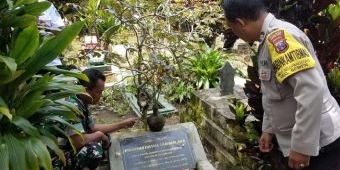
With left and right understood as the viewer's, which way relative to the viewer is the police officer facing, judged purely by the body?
facing to the left of the viewer

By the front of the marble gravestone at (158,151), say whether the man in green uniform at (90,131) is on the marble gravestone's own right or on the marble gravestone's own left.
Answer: on the marble gravestone's own right

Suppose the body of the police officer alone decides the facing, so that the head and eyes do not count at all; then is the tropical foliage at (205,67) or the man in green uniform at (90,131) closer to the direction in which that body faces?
the man in green uniform

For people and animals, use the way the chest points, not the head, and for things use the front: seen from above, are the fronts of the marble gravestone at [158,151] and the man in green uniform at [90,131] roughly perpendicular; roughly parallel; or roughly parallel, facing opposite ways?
roughly perpendicular

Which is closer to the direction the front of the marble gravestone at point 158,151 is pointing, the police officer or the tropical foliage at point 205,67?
the police officer

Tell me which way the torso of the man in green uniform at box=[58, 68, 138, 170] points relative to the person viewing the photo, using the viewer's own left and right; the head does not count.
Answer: facing to the right of the viewer

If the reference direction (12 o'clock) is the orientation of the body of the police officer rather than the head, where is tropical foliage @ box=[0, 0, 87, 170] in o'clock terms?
The tropical foliage is roughly at 12 o'clock from the police officer.

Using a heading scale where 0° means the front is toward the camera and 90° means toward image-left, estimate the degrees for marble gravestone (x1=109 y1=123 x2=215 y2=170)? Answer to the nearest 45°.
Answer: approximately 0°

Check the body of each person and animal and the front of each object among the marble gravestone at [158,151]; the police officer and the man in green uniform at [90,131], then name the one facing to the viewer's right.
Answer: the man in green uniform

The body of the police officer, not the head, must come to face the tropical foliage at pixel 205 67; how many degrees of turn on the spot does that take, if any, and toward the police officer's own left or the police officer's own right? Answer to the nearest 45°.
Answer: approximately 90° to the police officer's own right

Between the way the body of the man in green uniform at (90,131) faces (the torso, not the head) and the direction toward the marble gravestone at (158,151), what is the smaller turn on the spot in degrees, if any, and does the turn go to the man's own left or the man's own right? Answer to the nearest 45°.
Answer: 0° — they already face it

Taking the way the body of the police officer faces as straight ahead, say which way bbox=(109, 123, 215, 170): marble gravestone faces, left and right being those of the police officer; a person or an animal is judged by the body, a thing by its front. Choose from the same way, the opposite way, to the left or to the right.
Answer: to the left
